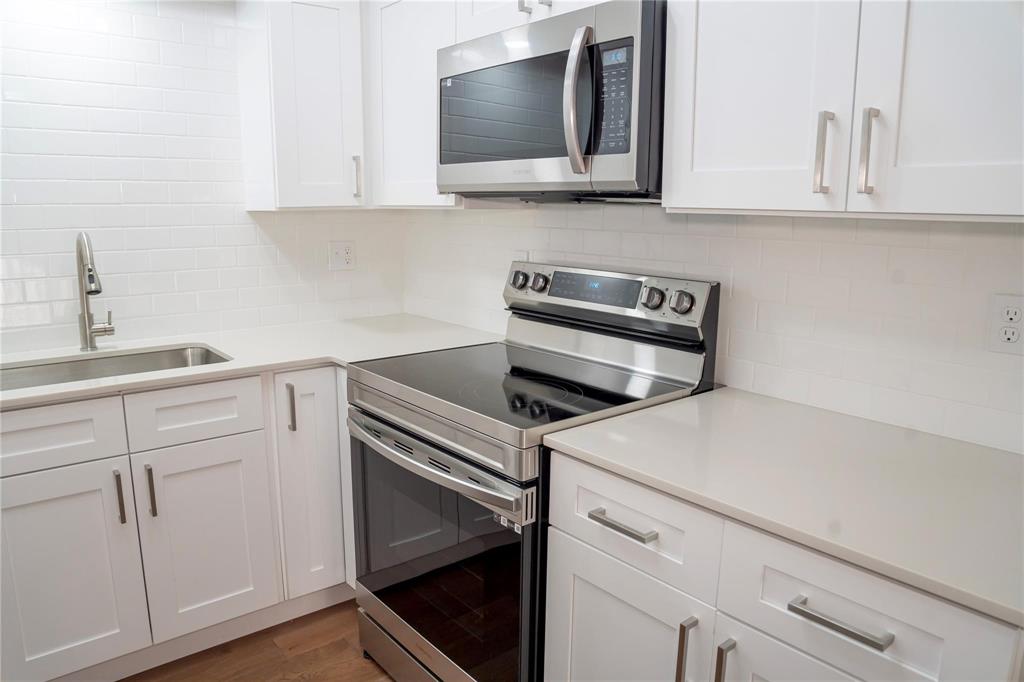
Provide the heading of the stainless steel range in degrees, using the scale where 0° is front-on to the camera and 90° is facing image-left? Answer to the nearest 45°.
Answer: approximately 45°

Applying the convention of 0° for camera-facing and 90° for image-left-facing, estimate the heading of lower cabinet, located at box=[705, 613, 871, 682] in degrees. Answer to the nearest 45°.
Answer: approximately 45°

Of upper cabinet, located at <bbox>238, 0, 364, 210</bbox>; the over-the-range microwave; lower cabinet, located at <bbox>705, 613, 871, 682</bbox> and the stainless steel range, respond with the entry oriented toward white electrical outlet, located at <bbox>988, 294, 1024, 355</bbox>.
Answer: the upper cabinet

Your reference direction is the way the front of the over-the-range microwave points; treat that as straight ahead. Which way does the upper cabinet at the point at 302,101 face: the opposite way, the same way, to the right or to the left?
to the left

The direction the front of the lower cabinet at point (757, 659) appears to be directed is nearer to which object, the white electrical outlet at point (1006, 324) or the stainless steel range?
the stainless steel range

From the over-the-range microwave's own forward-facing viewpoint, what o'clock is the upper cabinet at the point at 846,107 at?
The upper cabinet is roughly at 9 o'clock from the over-the-range microwave.

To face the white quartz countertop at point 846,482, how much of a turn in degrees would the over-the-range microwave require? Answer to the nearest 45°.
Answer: approximately 90° to its left

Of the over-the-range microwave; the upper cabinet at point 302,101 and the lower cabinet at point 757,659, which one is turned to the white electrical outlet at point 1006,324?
the upper cabinet

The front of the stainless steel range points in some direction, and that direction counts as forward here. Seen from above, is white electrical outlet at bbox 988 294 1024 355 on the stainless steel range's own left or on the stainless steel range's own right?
on the stainless steel range's own left

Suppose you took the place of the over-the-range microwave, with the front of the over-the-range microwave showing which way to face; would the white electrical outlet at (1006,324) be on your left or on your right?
on your left

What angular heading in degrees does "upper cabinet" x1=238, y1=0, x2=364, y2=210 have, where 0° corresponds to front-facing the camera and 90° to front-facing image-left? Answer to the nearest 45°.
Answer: approximately 315°

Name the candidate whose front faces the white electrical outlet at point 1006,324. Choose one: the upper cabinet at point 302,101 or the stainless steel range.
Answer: the upper cabinet
